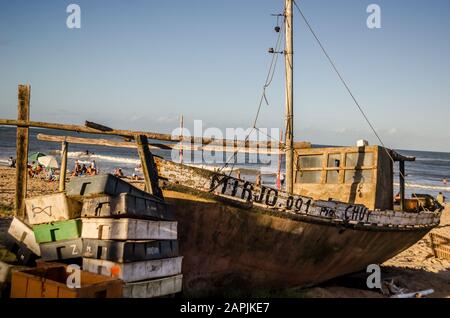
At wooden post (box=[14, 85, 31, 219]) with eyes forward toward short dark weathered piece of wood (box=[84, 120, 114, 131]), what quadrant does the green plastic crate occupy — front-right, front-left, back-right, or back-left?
front-right

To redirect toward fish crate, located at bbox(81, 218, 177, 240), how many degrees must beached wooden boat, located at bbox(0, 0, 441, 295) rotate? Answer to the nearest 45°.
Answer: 0° — it already faces it

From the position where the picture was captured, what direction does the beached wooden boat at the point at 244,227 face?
facing the viewer and to the left of the viewer

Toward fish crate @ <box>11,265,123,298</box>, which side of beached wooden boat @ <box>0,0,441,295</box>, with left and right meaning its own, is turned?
front

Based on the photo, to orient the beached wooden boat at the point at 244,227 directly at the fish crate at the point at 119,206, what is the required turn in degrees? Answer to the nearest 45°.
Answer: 0° — it already faces it
